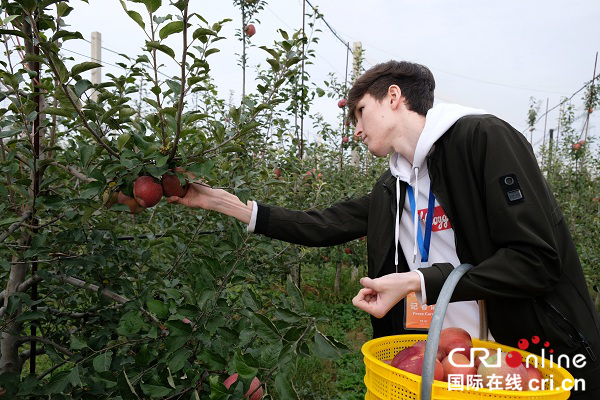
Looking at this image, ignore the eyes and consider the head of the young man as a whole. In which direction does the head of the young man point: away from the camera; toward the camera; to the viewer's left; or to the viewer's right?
to the viewer's left

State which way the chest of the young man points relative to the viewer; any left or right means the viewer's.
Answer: facing the viewer and to the left of the viewer

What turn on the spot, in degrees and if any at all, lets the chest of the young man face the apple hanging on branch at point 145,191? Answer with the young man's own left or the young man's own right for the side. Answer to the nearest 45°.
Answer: approximately 45° to the young man's own right

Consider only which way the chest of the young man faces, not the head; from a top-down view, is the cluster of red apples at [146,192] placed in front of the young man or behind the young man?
in front
